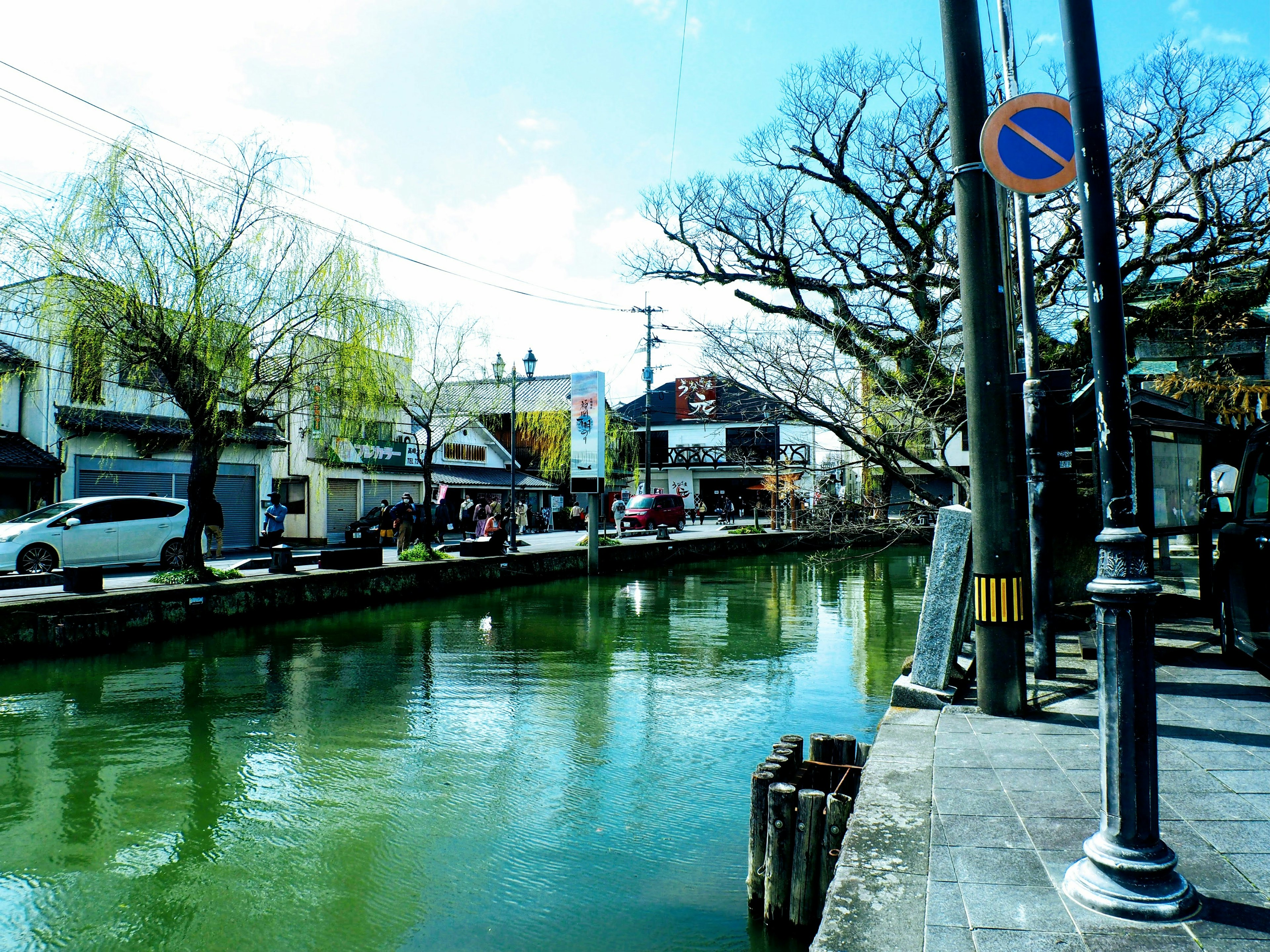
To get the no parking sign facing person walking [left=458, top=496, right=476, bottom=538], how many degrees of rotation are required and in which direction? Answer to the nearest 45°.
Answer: approximately 135° to its right

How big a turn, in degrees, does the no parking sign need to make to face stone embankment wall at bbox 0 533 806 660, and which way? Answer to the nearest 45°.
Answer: approximately 135° to its right

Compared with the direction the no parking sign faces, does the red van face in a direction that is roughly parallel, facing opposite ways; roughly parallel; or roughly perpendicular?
roughly parallel

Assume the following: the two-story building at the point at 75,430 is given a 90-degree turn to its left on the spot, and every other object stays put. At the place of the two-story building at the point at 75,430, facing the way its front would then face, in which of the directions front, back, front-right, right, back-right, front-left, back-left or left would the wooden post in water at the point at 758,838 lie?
right

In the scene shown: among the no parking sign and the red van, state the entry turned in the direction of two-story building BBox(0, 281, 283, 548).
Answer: the red van

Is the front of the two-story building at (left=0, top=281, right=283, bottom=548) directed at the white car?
yes

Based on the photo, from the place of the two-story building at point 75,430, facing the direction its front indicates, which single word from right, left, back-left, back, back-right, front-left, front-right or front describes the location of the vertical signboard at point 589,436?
left

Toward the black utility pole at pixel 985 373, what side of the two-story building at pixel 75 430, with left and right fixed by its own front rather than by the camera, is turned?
front

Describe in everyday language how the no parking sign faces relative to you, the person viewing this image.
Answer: facing the viewer

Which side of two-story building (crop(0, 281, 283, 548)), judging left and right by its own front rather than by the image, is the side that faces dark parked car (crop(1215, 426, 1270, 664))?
front

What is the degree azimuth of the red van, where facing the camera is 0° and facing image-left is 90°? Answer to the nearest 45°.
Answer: approximately 45°

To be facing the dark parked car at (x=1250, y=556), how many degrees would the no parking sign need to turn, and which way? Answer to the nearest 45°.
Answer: approximately 135° to its left

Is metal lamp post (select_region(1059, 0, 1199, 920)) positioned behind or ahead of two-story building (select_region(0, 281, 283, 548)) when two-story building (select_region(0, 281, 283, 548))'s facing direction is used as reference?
ahead

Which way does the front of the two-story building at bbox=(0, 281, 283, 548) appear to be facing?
toward the camera

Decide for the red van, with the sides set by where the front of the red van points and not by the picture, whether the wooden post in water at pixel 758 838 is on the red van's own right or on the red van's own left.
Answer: on the red van's own left
